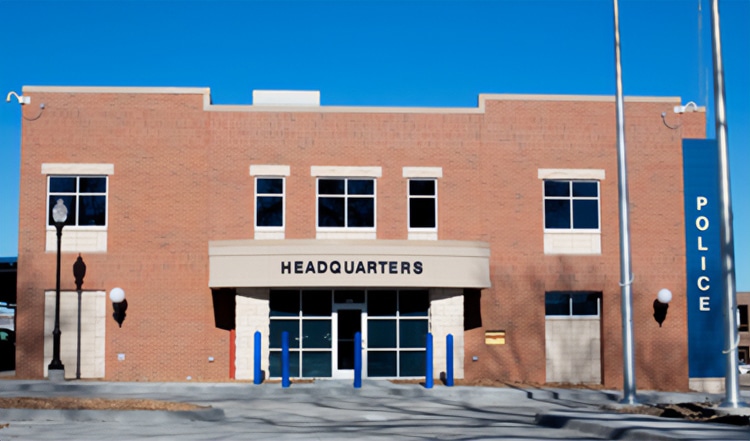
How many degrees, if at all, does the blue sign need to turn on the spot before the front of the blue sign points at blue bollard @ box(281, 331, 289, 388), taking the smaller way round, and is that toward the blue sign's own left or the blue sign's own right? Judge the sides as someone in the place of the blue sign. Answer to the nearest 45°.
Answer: approximately 45° to the blue sign's own right

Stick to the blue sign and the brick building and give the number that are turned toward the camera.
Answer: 2

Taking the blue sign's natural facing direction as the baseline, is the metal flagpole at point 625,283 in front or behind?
in front

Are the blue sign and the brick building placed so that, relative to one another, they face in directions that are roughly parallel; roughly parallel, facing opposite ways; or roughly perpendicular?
roughly parallel

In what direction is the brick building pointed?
toward the camera

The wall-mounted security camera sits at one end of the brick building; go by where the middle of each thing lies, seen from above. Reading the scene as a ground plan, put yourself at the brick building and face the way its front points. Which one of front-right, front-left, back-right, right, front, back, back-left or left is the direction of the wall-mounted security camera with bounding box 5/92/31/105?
right

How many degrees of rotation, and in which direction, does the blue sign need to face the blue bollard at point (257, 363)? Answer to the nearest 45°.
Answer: approximately 45° to its right

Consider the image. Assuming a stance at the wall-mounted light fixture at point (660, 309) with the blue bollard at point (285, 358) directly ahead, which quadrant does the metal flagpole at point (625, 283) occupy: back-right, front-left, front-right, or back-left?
front-left

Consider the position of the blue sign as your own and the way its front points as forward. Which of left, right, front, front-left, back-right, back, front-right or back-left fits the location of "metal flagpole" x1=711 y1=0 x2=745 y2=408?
front

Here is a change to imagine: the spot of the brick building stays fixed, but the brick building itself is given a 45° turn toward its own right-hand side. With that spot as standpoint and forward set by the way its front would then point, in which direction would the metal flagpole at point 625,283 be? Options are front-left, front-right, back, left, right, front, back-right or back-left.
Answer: left

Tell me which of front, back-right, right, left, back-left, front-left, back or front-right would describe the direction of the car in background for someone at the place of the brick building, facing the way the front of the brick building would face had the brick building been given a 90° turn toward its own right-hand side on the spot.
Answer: front-right

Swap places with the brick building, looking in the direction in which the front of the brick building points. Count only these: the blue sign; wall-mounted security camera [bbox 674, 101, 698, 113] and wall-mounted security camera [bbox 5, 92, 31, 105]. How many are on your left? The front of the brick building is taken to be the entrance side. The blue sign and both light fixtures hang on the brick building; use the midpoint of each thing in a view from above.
2

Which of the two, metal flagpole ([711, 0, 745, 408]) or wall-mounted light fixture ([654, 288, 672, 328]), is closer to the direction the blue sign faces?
the metal flagpole
